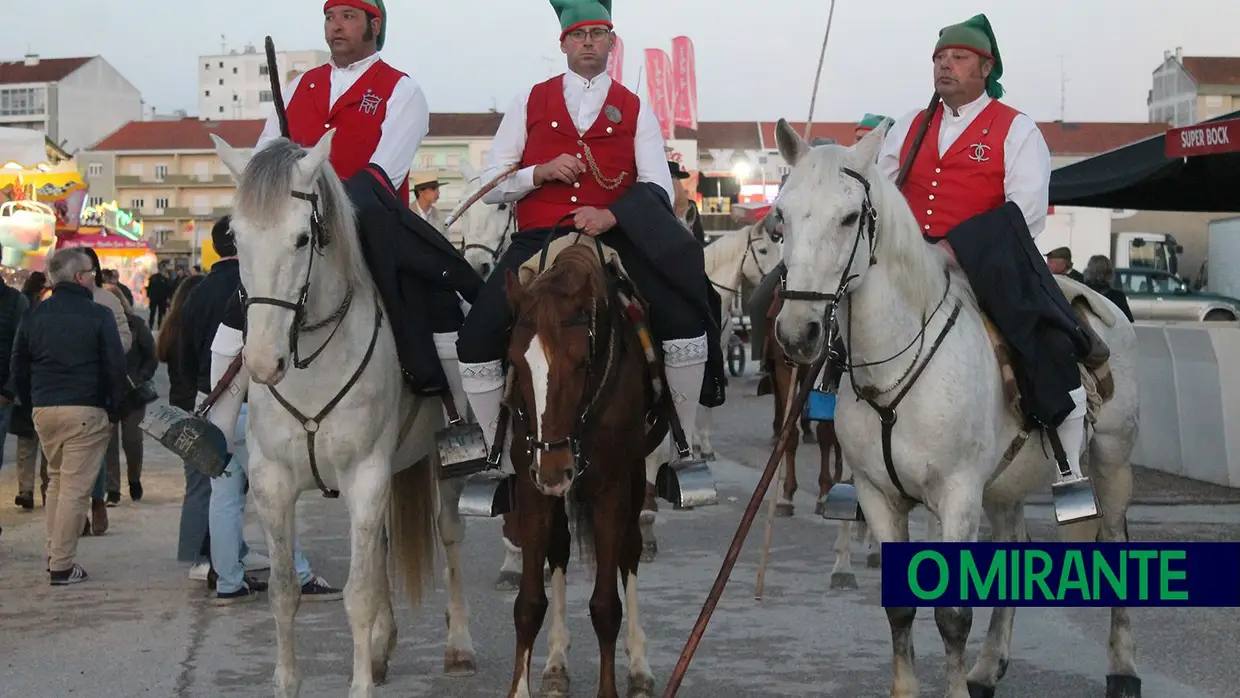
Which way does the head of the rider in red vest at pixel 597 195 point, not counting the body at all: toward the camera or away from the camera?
toward the camera

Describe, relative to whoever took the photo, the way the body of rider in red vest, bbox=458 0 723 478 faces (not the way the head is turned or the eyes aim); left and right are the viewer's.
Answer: facing the viewer

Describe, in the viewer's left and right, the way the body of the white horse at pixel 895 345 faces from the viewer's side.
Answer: facing the viewer and to the left of the viewer

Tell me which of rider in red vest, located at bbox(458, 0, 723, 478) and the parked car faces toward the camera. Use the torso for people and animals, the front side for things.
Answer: the rider in red vest

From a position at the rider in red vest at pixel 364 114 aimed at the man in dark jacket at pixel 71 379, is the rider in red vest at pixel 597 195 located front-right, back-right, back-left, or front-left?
back-right

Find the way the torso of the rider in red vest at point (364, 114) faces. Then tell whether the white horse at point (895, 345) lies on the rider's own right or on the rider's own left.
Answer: on the rider's own left

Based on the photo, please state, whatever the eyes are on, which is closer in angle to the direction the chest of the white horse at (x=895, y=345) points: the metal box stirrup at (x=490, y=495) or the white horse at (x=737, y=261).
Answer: the metal box stirrup

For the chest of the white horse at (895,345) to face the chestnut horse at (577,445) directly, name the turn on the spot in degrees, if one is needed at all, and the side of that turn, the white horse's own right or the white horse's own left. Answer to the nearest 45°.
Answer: approximately 45° to the white horse's own right

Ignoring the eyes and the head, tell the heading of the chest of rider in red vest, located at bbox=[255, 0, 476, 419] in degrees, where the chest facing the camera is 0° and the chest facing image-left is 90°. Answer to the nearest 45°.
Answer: approximately 45°

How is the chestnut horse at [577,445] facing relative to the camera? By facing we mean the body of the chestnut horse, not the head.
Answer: toward the camera
